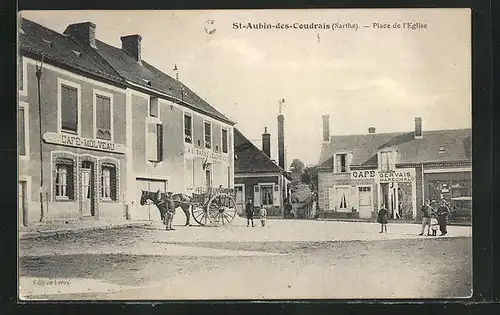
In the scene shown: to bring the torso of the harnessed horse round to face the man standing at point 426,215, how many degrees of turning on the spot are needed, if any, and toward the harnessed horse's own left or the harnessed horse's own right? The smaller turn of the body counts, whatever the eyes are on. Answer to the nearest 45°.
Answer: approximately 180°

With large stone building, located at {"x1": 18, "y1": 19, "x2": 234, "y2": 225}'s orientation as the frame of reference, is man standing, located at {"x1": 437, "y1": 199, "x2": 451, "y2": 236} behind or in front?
in front

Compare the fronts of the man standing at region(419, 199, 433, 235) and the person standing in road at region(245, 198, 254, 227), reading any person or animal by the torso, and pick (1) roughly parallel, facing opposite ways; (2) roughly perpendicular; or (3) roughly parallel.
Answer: roughly parallel

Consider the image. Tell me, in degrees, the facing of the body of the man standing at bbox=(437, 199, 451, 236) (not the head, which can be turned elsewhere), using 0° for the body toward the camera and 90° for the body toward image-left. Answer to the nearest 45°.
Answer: approximately 0°

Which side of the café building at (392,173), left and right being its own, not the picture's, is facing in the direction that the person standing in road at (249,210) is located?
right

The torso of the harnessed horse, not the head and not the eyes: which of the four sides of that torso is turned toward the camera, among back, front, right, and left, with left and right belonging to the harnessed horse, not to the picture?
left

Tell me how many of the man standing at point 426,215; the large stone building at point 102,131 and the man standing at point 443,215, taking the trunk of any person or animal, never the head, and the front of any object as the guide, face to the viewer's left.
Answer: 0

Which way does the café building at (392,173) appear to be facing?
toward the camera

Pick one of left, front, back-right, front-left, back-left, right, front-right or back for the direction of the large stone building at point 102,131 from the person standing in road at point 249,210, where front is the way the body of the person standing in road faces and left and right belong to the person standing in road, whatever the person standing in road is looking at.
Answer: right

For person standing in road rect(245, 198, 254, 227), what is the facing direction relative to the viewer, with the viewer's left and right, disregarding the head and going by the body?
facing the viewer

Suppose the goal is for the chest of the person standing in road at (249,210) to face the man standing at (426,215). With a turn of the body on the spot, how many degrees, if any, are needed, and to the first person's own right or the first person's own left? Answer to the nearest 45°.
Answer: approximately 90° to the first person's own left

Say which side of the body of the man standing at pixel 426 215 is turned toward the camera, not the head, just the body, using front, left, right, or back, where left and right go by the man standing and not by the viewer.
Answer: front
